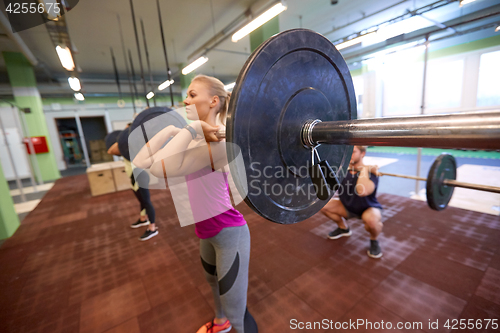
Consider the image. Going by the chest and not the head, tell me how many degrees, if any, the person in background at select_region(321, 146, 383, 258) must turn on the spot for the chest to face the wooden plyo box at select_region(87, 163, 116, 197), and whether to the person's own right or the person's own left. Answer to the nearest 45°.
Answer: approximately 45° to the person's own right

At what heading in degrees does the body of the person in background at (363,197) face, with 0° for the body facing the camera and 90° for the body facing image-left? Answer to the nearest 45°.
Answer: approximately 45°
